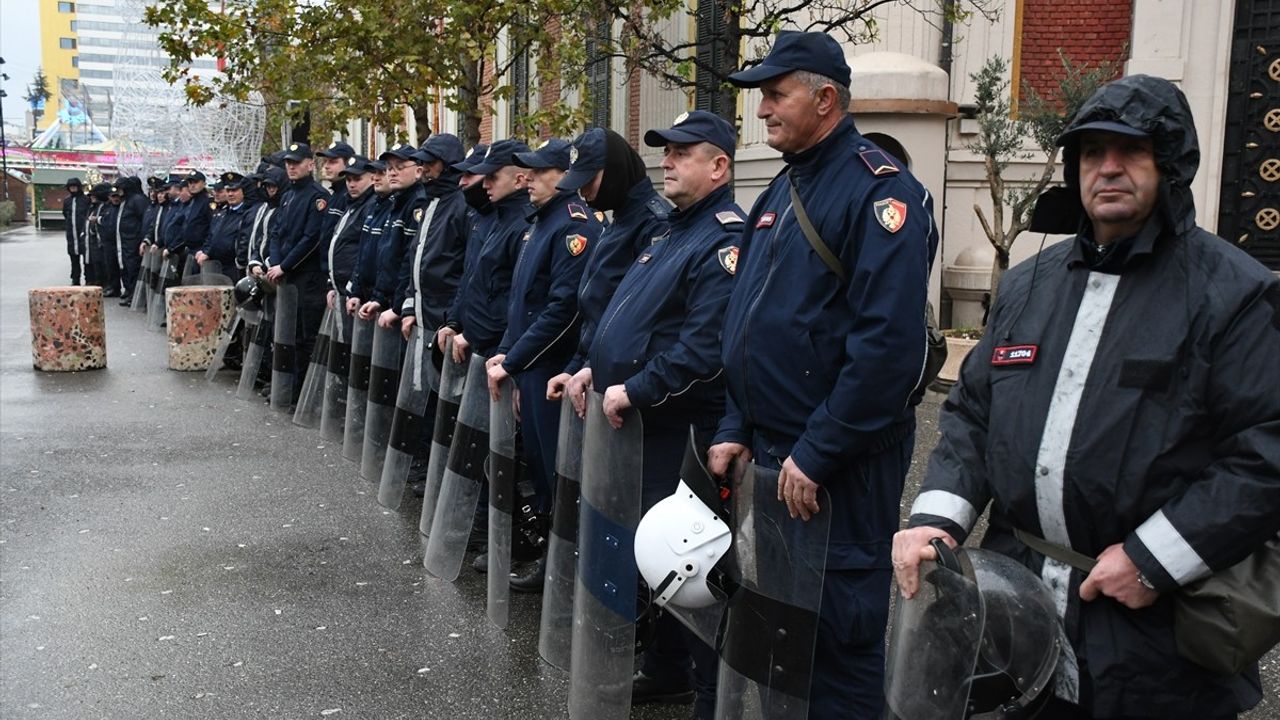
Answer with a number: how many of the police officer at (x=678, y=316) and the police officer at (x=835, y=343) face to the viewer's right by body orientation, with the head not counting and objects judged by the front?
0

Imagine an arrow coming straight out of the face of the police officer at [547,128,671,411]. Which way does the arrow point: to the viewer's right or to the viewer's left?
to the viewer's left

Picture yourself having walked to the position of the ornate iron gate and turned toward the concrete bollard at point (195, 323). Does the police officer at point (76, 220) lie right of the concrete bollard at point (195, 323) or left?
right

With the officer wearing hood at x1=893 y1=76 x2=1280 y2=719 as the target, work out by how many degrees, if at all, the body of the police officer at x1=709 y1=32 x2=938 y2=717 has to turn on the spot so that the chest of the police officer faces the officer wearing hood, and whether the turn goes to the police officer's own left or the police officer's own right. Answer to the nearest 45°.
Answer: approximately 90° to the police officer's own left

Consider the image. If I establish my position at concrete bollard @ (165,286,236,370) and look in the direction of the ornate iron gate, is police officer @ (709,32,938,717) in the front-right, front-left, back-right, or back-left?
front-right

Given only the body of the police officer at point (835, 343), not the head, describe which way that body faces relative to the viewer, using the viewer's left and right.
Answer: facing the viewer and to the left of the viewer

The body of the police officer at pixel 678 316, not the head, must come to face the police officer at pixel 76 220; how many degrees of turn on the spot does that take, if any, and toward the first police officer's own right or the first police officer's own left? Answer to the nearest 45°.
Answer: approximately 90° to the first police officer's own right

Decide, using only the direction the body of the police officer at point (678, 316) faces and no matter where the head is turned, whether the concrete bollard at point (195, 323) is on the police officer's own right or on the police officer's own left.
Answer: on the police officer's own right

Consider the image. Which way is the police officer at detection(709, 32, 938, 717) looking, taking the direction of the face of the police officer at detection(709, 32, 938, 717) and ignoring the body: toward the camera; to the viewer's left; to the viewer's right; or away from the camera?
to the viewer's left

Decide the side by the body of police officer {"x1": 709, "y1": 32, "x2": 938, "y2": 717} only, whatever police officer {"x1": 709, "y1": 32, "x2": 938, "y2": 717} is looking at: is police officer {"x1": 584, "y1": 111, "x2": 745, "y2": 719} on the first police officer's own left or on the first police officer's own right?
on the first police officer's own right

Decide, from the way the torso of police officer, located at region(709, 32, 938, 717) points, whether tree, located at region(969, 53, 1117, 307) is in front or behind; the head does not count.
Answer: behind

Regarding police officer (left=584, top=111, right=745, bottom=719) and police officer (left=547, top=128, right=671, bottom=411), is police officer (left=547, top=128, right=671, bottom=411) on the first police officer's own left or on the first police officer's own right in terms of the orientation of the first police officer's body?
on the first police officer's own right

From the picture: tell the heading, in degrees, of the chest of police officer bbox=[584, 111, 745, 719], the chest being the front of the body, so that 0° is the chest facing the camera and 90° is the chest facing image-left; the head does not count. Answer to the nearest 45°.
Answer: approximately 45°
